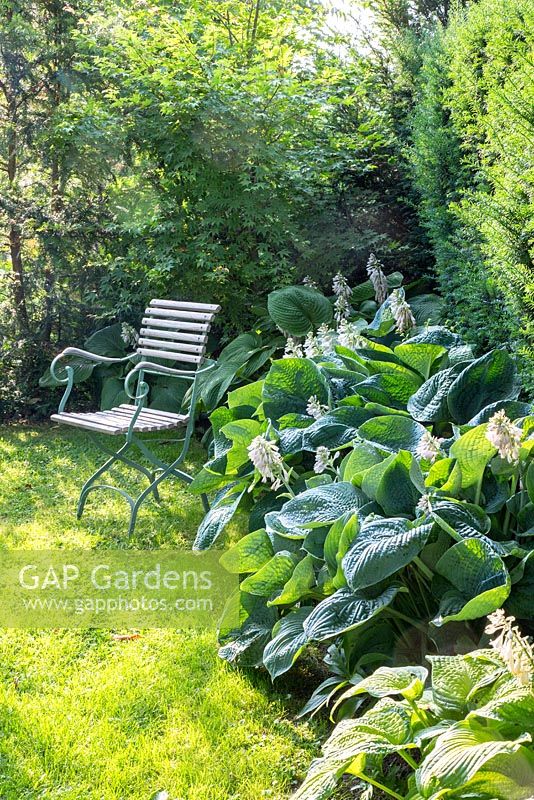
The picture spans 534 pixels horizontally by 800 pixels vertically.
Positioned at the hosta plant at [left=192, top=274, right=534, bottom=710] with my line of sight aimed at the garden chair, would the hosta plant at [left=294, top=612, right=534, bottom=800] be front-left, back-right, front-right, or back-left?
back-left

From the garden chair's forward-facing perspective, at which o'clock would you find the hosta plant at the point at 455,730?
The hosta plant is roughly at 10 o'clock from the garden chair.

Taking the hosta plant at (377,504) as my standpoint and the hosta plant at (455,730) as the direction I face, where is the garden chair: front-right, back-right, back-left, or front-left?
back-right

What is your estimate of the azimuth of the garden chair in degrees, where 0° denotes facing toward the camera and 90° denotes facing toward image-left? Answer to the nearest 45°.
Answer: approximately 45°

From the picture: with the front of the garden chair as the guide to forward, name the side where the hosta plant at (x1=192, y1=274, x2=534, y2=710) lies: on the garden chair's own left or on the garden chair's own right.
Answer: on the garden chair's own left
